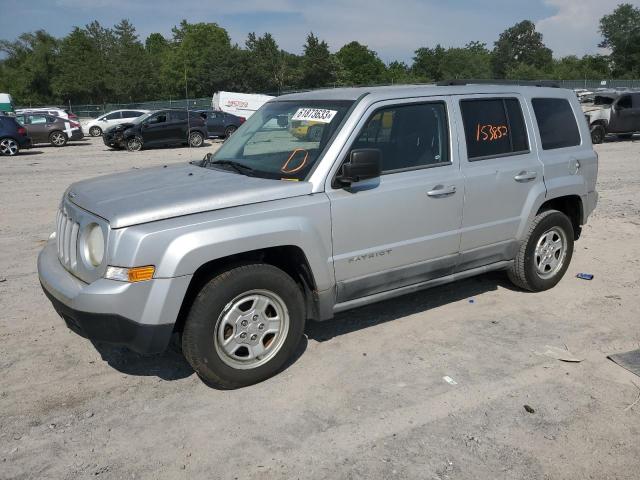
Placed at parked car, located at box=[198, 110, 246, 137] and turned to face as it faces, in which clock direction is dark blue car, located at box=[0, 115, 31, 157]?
The dark blue car is roughly at 11 o'clock from the parked car.

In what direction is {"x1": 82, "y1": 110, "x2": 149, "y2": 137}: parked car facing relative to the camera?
to the viewer's left

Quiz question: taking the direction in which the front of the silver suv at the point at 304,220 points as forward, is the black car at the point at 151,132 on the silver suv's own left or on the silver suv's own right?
on the silver suv's own right

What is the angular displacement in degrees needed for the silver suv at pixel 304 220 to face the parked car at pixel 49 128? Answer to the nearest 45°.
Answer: approximately 90° to its right

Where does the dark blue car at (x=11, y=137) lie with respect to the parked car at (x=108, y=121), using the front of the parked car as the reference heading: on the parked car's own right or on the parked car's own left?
on the parked car's own left

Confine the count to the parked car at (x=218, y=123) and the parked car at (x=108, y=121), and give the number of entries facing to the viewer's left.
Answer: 2

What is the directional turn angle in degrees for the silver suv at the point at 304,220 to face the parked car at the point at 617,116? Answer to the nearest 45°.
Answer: approximately 180°

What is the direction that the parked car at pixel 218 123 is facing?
to the viewer's left

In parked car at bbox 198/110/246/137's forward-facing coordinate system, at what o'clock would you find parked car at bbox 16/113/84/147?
parked car at bbox 16/113/84/147 is roughly at 12 o'clock from parked car at bbox 198/110/246/137.

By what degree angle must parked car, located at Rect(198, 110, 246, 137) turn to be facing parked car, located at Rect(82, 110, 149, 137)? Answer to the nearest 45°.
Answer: approximately 45° to its right
